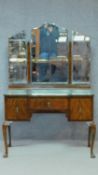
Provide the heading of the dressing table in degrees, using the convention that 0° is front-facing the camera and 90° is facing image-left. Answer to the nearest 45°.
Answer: approximately 0°
